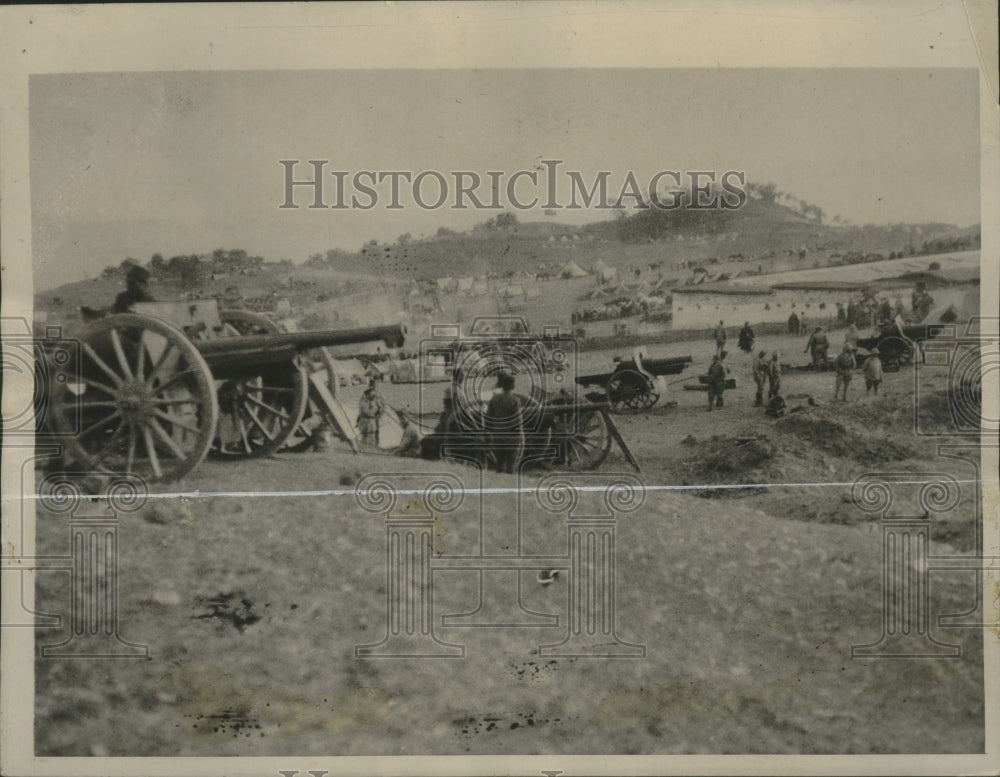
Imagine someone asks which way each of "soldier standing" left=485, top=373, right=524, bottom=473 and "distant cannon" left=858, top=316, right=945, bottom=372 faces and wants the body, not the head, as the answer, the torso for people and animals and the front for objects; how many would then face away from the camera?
1

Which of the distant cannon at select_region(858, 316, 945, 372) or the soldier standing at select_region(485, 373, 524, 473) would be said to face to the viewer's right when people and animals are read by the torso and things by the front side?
the distant cannon

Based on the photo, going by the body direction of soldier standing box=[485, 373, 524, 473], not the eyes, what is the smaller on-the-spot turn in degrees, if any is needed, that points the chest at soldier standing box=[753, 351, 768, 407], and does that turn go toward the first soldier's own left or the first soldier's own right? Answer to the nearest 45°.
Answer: approximately 90° to the first soldier's own right

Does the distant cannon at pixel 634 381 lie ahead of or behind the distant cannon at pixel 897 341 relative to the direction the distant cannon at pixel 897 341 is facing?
behind

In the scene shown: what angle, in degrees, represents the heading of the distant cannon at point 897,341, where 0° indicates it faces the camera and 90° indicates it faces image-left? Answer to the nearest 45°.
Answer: approximately 270°

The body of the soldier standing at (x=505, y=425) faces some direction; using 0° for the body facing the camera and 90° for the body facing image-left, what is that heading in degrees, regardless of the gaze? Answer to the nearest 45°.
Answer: approximately 180°

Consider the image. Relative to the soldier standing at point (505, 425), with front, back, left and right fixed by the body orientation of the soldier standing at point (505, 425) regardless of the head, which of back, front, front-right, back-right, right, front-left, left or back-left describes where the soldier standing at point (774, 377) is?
right

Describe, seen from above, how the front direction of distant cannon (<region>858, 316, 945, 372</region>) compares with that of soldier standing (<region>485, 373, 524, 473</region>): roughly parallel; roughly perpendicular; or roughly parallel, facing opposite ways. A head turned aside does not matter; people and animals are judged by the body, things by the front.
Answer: roughly perpendicular

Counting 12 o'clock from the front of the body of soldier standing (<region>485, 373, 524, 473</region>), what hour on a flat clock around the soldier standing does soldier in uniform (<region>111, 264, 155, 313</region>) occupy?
The soldier in uniform is roughly at 9 o'clock from the soldier standing.

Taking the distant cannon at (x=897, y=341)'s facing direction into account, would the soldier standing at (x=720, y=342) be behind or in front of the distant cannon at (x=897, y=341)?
behind
